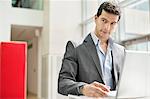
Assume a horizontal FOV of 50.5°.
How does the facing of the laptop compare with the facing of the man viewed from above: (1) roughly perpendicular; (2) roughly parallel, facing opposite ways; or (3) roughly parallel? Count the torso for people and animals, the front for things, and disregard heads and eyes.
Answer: roughly parallel, facing opposite ways
